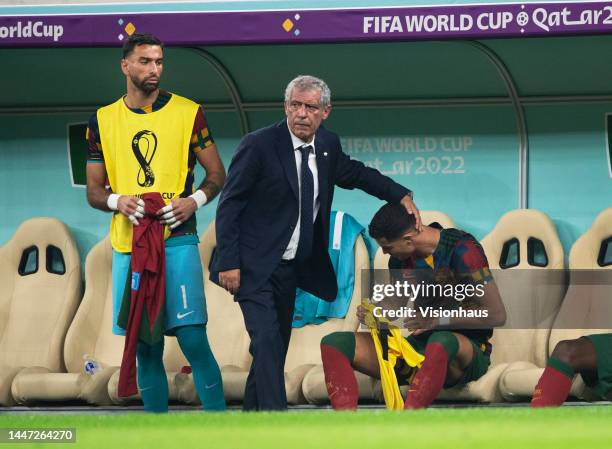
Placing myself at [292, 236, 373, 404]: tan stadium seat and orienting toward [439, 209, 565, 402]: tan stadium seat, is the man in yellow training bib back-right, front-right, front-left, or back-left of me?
back-right

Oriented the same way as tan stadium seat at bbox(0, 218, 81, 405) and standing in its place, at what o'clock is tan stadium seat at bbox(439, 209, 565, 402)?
tan stadium seat at bbox(439, 209, 565, 402) is roughly at 8 o'clock from tan stadium seat at bbox(0, 218, 81, 405).

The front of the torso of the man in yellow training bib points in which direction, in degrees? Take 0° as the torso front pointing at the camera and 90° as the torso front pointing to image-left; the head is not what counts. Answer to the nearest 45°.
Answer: approximately 0°

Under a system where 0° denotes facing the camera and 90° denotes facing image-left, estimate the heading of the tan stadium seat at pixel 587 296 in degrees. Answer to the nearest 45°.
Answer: approximately 45°

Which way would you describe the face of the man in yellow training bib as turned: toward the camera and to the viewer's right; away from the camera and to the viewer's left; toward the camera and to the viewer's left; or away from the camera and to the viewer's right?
toward the camera and to the viewer's right

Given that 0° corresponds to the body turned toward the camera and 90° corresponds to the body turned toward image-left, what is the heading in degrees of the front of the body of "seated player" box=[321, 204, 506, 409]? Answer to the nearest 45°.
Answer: approximately 45°

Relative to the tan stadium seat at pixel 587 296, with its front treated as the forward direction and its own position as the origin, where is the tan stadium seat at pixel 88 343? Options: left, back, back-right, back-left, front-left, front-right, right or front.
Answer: front-right

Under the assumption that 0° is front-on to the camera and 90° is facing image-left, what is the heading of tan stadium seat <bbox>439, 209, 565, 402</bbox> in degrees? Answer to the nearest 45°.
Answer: approximately 45°
